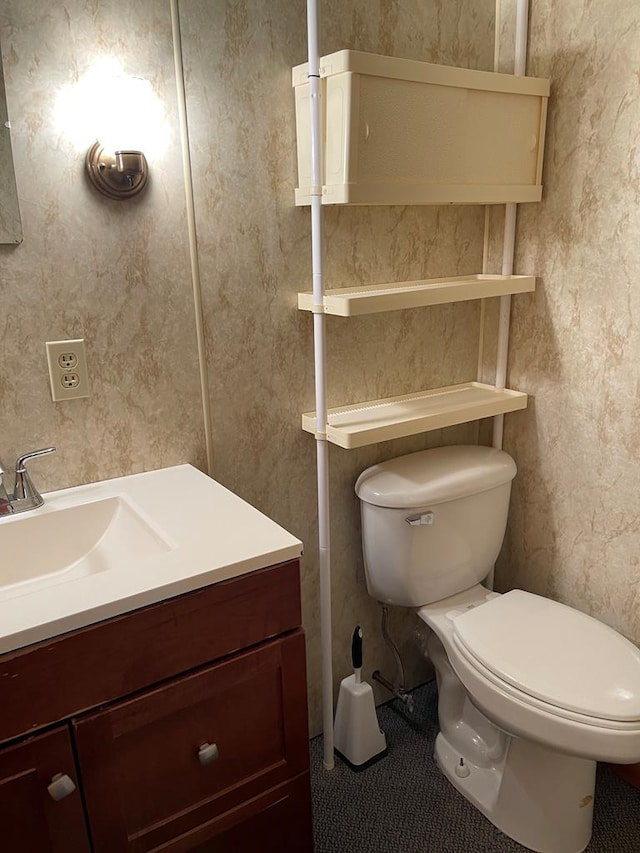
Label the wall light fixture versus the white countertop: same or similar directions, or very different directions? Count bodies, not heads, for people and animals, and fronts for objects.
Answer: same or similar directions

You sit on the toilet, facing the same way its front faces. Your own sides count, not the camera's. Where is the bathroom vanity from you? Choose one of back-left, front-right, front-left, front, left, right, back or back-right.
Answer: right

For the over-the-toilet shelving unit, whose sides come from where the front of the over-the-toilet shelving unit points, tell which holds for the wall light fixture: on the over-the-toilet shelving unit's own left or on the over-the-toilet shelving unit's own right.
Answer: on the over-the-toilet shelving unit's own right

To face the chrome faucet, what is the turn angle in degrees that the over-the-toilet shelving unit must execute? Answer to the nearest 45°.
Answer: approximately 90° to its right

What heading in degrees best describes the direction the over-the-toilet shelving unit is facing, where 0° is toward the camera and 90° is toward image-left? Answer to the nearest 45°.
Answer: approximately 315°

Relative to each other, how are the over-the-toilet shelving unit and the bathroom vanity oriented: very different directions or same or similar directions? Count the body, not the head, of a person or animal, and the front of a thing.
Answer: same or similar directions

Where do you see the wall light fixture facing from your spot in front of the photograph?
facing the viewer and to the right of the viewer

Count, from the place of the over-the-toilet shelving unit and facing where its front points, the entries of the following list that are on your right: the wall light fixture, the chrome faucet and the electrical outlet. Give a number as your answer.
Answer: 3

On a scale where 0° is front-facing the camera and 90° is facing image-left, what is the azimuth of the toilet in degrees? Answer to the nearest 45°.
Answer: approximately 315°

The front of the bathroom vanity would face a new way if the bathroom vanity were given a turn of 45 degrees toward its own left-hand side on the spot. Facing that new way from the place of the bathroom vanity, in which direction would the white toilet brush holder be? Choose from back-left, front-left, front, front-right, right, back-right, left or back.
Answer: front-left
